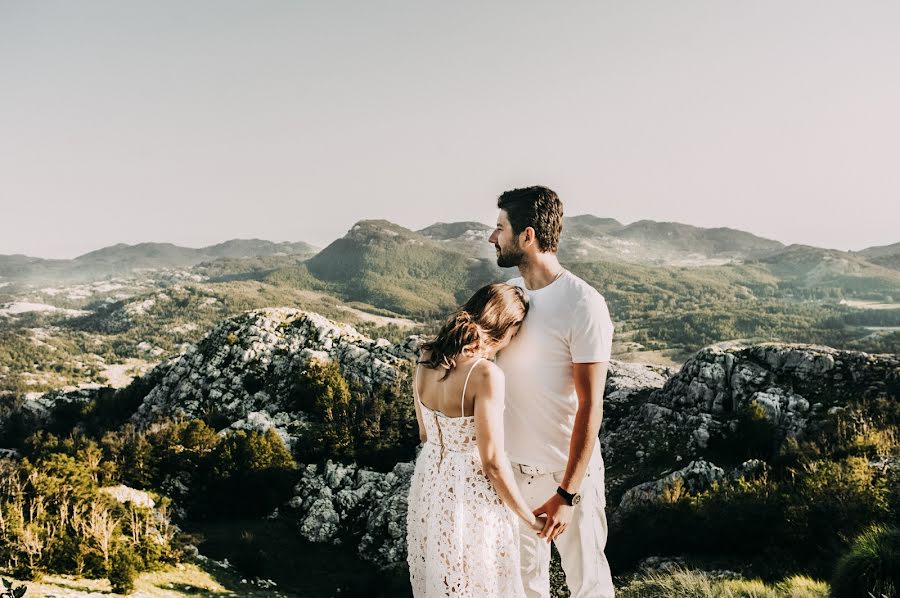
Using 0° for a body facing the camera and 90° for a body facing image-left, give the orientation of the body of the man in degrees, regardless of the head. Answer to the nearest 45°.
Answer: approximately 45°

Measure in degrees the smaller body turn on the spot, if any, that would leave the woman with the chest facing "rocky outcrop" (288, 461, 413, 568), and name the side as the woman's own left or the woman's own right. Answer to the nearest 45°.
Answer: approximately 45° to the woman's own left

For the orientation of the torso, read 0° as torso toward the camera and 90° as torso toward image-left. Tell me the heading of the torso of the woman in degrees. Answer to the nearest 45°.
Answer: approximately 225°

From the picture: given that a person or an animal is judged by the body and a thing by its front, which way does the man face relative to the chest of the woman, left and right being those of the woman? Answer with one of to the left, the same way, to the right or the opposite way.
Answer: the opposite way

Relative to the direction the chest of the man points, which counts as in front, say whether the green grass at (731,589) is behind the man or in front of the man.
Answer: behind

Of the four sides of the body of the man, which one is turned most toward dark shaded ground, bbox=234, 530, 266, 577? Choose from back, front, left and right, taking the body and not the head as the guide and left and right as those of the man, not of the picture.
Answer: right

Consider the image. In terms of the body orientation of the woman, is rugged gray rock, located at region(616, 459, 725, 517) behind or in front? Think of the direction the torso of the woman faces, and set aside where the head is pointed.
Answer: in front

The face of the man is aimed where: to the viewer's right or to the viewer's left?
to the viewer's left

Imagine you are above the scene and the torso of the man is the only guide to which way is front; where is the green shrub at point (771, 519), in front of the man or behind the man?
behind
